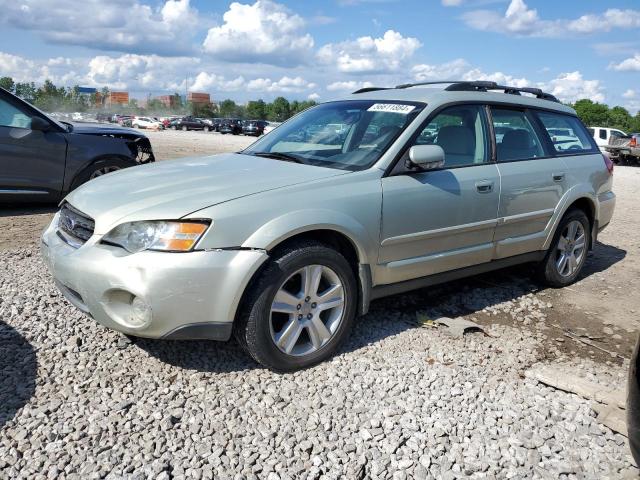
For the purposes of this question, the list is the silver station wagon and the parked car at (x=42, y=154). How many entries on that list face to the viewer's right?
1

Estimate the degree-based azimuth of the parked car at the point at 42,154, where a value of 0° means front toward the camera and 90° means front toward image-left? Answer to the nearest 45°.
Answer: approximately 270°

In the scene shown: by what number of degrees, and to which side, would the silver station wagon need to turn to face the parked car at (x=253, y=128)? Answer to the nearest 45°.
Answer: approximately 135° to its right

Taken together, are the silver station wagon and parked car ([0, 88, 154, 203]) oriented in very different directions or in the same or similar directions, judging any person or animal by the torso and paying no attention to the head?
very different directions

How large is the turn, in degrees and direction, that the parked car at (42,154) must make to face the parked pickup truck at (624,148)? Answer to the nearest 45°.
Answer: approximately 45° to its left

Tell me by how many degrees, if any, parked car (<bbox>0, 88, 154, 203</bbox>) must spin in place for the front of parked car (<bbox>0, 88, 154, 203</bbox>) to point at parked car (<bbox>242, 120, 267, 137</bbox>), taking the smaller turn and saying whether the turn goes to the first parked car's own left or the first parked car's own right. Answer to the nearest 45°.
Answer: approximately 90° to the first parked car's own left

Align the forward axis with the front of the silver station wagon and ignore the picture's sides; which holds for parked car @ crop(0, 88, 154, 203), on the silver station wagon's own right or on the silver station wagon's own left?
on the silver station wagon's own right
